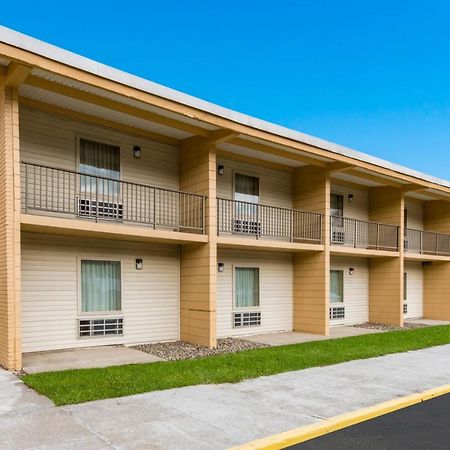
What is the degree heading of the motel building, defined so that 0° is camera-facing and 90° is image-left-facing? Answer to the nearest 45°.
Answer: approximately 315°
